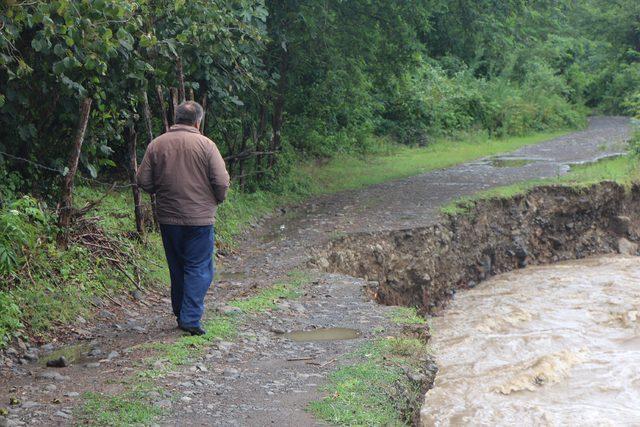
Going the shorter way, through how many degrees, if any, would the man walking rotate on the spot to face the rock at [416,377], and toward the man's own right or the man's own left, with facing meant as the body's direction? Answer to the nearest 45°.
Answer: approximately 135° to the man's own right

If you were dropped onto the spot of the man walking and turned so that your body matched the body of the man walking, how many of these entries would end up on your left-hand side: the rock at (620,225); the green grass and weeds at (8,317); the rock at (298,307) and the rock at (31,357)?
2

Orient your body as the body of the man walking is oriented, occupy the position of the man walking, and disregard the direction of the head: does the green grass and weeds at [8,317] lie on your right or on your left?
on your left

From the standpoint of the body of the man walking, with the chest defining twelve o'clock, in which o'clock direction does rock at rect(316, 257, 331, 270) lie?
The rock is roughly at 1 o'clock from the man walking.

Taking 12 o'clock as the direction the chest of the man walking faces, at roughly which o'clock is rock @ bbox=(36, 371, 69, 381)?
The rock is roughly at 8 o'clock from the man walking.

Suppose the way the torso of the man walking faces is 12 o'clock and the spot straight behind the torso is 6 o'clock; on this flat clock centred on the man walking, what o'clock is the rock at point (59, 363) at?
The rock is roughly at 8 o'clock from the man walking.

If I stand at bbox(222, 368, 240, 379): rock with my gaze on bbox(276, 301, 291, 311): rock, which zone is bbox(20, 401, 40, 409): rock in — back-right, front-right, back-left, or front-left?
back-left

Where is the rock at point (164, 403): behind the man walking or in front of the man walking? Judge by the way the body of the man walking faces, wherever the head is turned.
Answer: behind

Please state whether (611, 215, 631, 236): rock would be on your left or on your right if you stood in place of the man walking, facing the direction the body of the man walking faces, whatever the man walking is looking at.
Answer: on your right

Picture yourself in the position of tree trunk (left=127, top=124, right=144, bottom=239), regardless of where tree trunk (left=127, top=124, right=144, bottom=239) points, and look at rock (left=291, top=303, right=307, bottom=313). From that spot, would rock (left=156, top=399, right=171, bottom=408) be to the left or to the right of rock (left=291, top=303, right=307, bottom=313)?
right

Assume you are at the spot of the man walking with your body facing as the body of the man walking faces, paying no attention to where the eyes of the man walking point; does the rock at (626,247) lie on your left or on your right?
on your right

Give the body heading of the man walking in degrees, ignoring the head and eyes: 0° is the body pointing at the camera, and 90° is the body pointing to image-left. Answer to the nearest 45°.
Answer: approximately 180°

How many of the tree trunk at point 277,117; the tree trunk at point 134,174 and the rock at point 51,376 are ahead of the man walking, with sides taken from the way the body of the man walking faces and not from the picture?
2
